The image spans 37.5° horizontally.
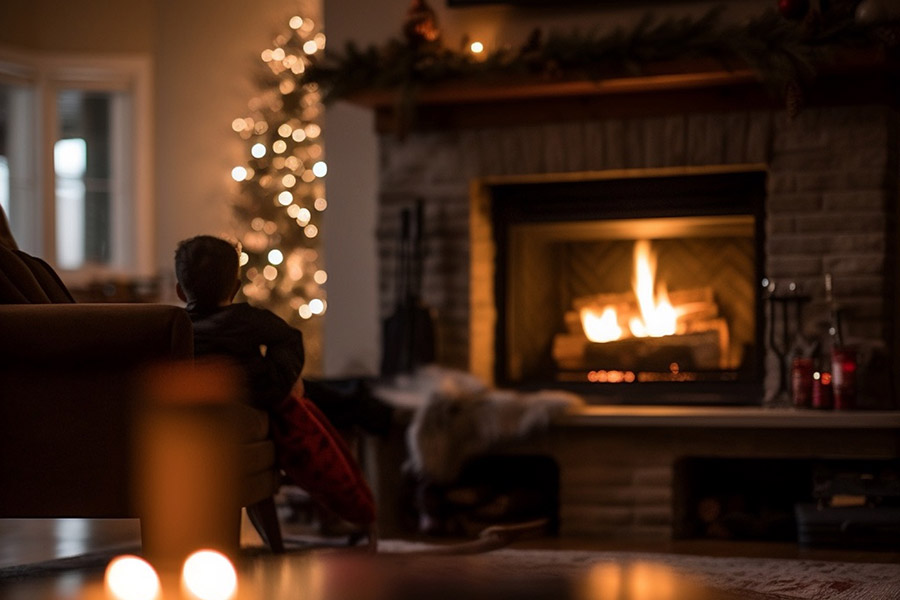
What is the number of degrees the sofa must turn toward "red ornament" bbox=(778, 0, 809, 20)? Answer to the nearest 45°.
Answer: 0° — it already faces it

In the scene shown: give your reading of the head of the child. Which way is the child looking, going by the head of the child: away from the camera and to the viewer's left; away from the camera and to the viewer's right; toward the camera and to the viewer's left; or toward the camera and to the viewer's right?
away from the camera and to the viewer's right

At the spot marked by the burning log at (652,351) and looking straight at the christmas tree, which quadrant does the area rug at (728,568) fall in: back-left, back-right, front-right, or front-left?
back-left

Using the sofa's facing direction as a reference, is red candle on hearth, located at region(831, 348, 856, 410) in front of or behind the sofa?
in front

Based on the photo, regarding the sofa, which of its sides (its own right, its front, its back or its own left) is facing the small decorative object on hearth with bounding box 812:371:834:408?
front

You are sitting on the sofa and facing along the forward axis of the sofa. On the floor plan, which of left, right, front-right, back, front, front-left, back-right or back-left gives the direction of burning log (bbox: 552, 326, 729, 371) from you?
front-left

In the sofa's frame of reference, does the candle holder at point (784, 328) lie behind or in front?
in front
